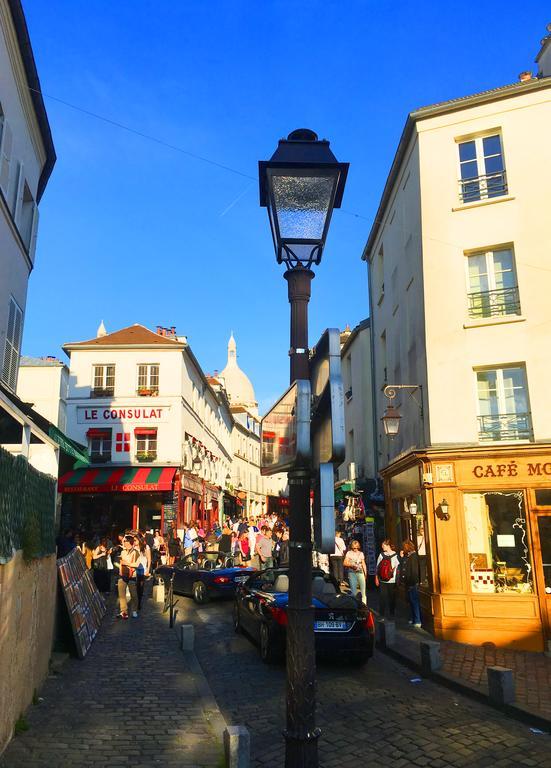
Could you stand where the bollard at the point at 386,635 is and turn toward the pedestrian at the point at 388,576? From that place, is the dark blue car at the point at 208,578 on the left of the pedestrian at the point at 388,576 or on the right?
left

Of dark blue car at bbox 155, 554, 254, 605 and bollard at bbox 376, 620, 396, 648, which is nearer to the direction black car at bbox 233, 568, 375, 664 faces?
the dark blue car

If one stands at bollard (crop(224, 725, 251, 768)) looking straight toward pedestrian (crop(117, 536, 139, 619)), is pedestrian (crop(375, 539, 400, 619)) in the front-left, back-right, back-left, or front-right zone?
front-right

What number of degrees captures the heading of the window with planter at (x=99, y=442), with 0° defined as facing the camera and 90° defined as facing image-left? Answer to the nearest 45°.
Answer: approximately 0°

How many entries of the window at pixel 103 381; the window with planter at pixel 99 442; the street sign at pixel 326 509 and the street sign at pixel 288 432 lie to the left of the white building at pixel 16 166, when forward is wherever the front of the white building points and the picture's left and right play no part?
2

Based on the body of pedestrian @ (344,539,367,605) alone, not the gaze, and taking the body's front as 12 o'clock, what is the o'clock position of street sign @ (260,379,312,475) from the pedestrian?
The street sign is roughly at 12 o'clock from the pedestrian.

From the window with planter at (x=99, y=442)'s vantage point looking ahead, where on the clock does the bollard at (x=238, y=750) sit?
The bollard is roughly at 12 o'clock from the window with planter.

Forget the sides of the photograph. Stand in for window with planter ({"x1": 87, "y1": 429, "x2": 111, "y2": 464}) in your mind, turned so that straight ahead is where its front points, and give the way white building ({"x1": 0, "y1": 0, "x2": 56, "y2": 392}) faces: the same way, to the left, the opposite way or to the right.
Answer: to the left

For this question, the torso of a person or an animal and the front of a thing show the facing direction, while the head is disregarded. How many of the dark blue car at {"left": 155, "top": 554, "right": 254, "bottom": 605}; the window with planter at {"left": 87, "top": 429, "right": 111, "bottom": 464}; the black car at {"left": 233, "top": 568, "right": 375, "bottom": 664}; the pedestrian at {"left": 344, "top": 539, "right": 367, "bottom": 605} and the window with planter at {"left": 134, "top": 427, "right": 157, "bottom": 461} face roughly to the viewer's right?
0

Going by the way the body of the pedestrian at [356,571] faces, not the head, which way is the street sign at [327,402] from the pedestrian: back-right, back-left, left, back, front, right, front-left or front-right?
front

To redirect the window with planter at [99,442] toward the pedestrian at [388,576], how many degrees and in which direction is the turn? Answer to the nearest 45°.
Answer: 0° — it already faces them

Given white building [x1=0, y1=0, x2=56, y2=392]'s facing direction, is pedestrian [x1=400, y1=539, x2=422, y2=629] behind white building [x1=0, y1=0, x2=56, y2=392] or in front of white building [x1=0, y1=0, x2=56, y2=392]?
in front

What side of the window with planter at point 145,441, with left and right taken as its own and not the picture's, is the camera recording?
front

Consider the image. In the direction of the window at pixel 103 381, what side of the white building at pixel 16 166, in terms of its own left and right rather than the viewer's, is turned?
left
